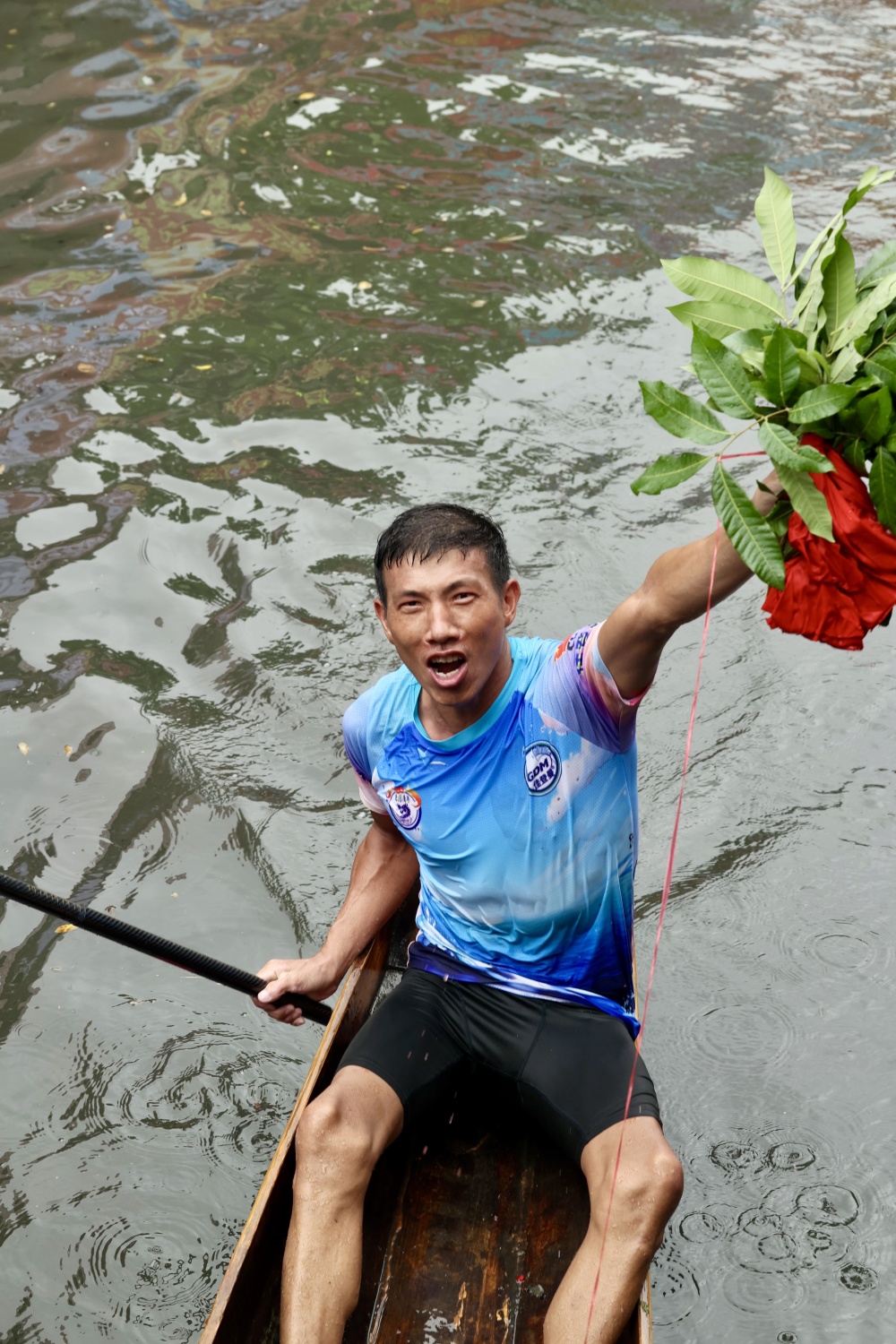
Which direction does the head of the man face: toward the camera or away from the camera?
toward the camera

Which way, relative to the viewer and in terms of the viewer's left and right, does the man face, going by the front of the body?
facing the viewer
